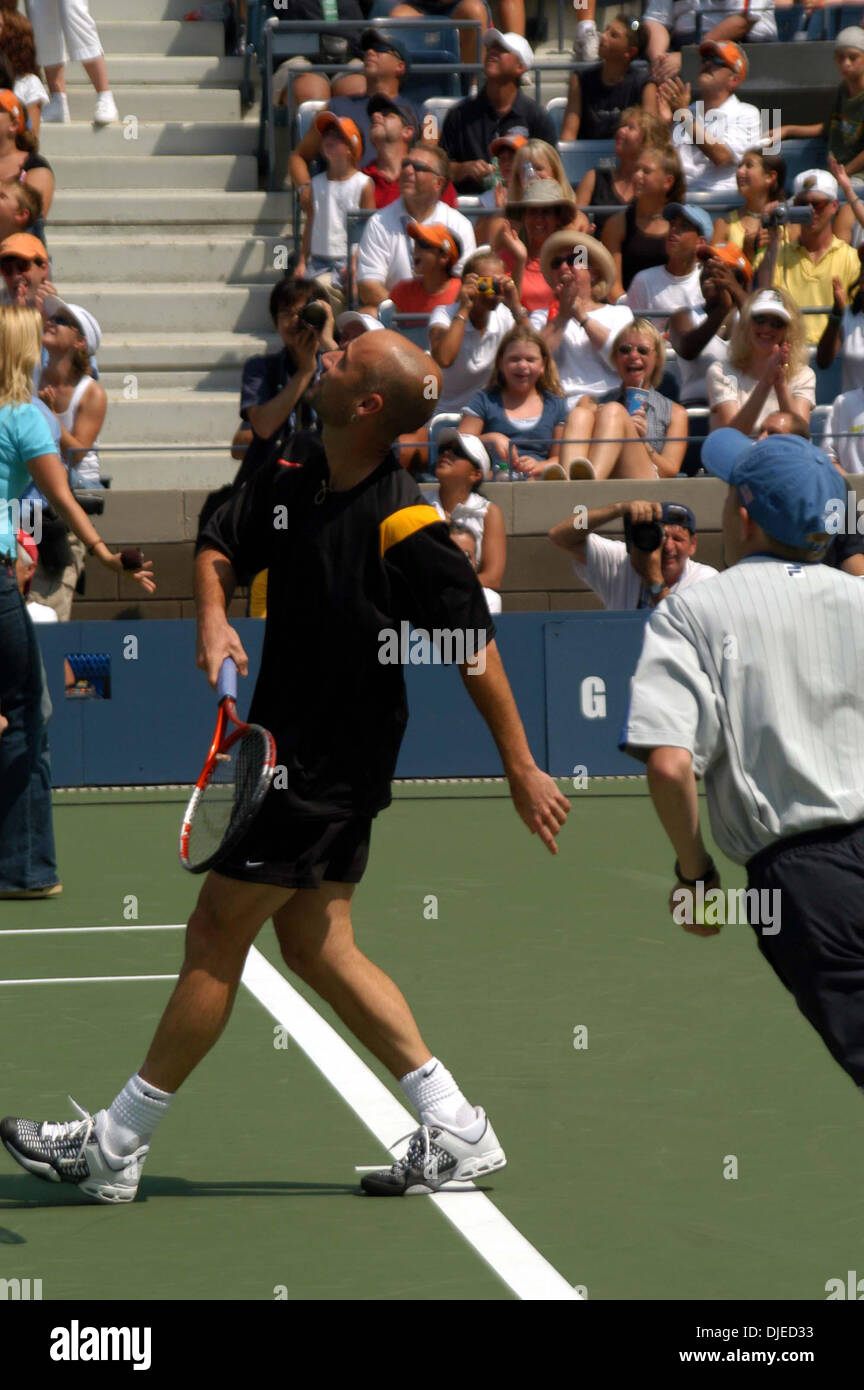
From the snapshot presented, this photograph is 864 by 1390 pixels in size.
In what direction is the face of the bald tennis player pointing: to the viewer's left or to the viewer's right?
to the viewer's left

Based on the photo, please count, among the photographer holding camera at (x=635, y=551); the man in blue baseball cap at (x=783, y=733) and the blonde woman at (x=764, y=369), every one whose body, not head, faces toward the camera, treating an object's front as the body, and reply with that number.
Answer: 2

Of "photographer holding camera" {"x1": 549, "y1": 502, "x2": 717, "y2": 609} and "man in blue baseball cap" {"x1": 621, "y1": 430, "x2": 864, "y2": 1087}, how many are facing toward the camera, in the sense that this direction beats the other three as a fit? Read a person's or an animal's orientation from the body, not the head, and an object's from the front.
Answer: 1

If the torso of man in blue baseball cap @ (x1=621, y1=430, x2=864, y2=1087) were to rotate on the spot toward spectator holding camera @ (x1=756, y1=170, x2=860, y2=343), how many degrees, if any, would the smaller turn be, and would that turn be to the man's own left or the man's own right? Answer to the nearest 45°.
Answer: approximately 45° to the man's own right

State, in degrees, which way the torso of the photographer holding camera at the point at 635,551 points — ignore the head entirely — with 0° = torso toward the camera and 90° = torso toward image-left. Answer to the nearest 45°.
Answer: approximately 0°

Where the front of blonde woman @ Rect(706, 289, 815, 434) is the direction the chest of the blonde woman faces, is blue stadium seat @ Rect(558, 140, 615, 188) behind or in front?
behind

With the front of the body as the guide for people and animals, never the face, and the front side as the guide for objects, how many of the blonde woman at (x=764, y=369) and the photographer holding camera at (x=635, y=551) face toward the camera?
2

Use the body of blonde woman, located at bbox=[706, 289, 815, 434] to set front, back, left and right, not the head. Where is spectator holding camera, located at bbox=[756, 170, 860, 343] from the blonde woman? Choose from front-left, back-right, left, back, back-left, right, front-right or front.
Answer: back
